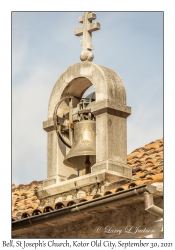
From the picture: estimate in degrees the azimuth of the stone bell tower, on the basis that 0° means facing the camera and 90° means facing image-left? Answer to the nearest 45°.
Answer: approximately 45°
